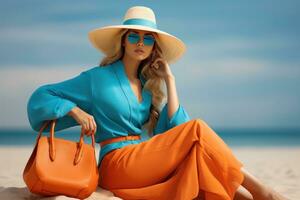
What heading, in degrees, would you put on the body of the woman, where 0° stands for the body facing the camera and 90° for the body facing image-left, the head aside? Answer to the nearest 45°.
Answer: approximately 315°

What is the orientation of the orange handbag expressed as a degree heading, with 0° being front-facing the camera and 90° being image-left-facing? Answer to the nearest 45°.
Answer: approximately 0°
